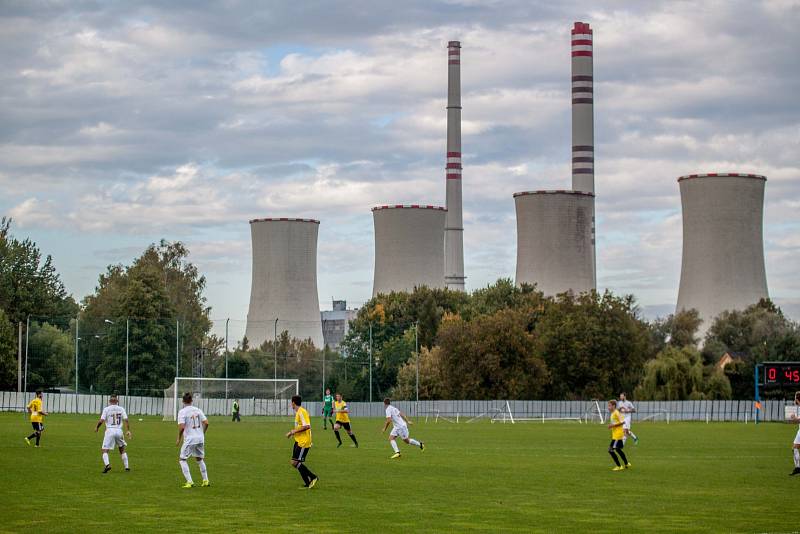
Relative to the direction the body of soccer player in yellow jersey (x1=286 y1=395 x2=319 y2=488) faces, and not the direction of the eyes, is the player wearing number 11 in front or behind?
in front

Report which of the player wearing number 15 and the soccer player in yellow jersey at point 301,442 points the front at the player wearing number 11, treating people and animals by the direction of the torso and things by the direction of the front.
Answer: the soccer player in yellow jersey

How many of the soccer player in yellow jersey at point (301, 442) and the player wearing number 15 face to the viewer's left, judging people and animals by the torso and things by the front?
1

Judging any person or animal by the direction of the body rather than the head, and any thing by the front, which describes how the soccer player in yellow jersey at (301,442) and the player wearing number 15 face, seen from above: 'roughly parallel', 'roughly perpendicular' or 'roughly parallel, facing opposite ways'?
roughly perpendicular

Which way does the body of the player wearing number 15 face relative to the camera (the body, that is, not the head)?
away from the camera

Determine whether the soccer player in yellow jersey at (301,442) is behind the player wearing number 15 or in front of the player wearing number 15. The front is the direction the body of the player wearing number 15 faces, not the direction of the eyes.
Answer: behind

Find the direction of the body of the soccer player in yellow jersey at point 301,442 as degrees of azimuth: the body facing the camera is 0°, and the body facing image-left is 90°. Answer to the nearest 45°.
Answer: approximately 90°

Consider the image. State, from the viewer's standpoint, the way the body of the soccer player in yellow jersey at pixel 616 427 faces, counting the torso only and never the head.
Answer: to the viewer's left

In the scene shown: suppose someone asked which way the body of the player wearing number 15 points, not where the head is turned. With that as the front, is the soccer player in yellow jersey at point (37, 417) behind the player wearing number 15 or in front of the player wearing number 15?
in front

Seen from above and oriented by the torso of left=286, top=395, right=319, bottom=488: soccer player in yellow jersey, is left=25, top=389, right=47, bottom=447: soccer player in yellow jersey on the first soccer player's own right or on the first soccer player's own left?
on the first soccer player's own right
